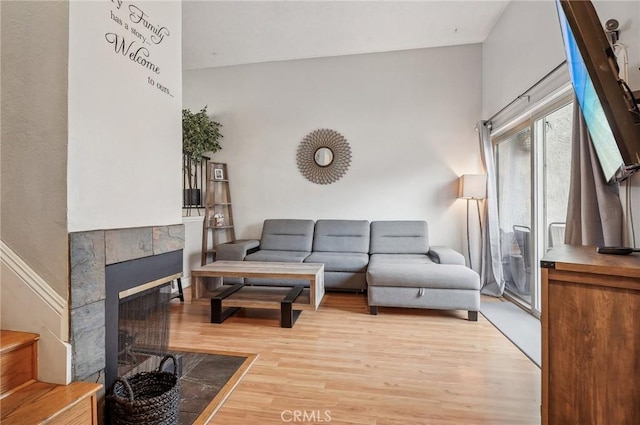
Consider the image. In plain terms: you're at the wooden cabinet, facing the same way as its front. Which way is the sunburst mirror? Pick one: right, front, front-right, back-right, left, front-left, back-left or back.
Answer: front-right

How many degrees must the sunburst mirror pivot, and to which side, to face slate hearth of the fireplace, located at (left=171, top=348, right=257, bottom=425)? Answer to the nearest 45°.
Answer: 0° — it already faces it

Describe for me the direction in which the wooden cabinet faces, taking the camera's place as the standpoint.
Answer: facing to the left of the viewer

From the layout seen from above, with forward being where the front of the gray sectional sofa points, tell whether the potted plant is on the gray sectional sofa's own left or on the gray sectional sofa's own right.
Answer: on the gray sectional sofa's own right

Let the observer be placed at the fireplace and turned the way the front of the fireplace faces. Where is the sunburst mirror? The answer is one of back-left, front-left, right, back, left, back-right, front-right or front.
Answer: left

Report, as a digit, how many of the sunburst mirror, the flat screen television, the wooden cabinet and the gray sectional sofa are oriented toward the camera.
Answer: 2

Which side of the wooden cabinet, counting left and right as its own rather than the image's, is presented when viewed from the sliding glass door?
right

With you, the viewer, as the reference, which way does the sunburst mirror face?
facing the viewer

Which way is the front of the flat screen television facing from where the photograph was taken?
facing to the left of the viewer

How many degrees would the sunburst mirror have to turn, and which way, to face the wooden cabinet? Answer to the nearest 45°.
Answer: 0° — it already faces it
